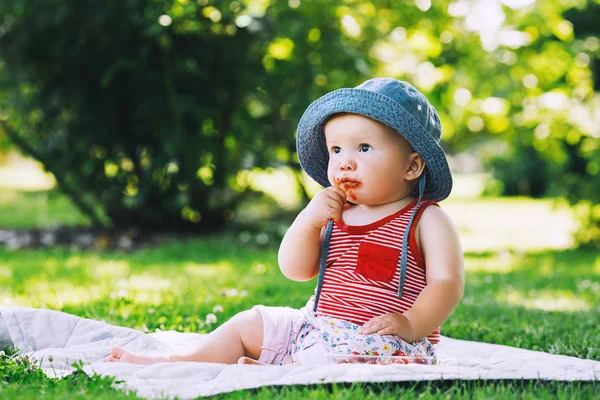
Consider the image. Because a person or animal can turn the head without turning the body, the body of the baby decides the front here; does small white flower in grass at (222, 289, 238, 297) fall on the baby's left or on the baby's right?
on the baby's right

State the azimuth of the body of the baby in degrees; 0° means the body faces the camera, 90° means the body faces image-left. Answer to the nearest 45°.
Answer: approximately 45°

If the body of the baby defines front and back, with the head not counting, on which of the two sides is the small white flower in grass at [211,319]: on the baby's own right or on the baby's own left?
on the baby's own right
